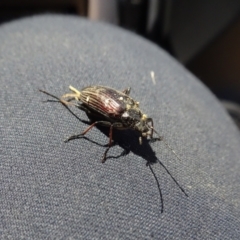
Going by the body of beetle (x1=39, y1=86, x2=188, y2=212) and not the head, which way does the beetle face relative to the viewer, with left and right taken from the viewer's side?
facing the viewer and to the right of the viewer
